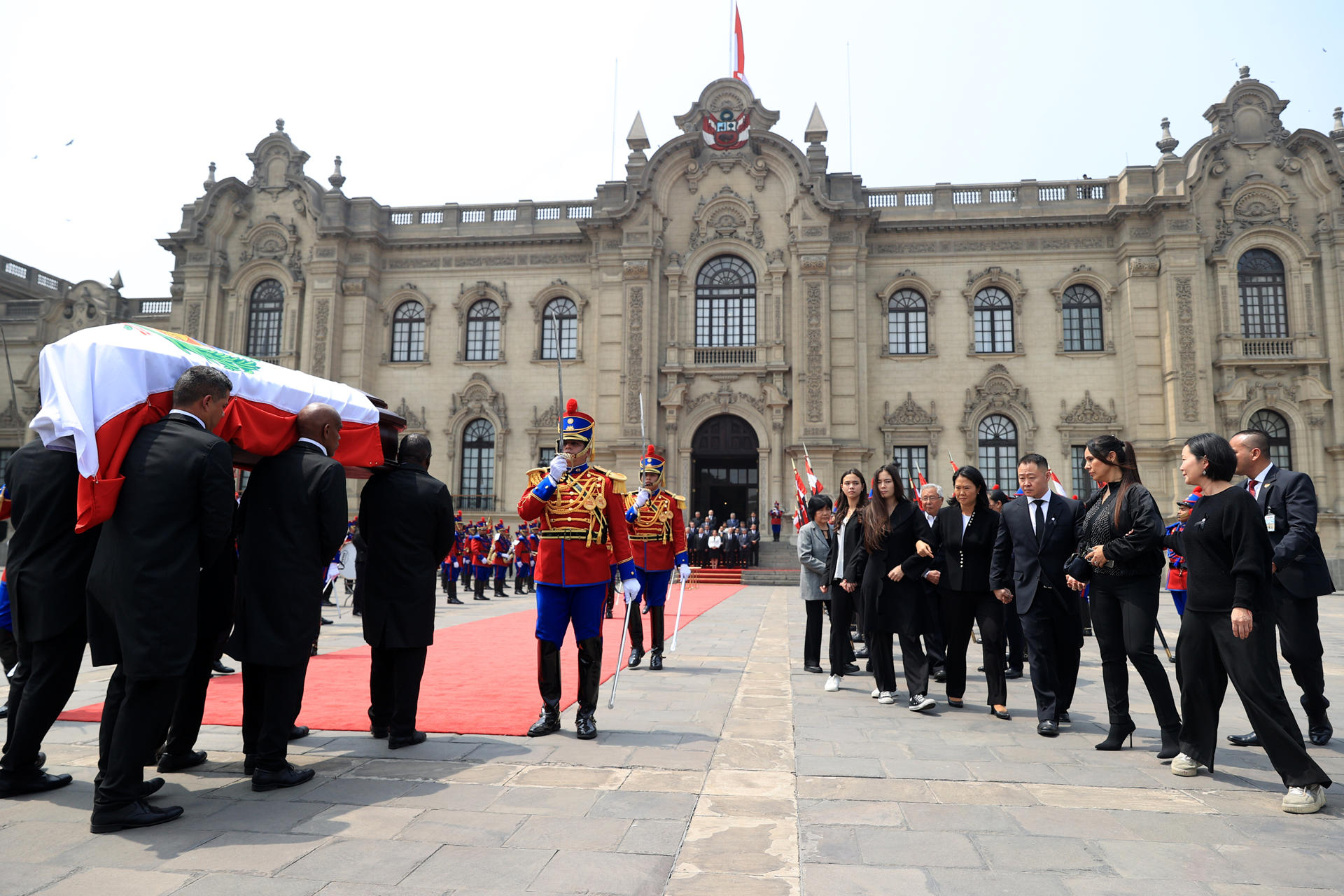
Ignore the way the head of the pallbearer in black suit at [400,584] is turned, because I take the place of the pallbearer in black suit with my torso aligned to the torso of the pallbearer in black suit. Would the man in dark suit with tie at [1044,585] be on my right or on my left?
on my right

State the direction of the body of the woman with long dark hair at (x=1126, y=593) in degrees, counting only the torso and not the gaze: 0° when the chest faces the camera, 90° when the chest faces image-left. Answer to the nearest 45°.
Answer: approximately 45°

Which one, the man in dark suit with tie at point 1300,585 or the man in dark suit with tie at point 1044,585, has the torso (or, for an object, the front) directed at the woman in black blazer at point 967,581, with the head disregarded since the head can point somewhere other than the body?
the man in dark suit with tie at point 1300,585

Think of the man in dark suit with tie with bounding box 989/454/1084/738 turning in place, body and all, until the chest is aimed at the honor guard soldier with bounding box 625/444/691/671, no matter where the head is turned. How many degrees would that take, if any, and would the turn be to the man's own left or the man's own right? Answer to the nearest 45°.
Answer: approximately 90° to the man's own right

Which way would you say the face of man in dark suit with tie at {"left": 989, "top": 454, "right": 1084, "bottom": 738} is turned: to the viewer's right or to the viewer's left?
to the viewer's left

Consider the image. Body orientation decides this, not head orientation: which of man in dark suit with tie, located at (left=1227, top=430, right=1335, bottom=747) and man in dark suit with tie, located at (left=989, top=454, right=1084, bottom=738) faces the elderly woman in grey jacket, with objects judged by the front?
man in dark suit with tie, located at (left=1227, top=430, right=1335, bottom=747)

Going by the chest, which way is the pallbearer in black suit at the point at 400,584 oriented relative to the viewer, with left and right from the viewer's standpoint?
facing away from the viewer and to the right of the viewer

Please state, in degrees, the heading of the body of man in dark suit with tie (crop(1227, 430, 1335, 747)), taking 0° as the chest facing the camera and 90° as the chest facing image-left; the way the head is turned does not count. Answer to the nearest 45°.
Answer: approximately 90°

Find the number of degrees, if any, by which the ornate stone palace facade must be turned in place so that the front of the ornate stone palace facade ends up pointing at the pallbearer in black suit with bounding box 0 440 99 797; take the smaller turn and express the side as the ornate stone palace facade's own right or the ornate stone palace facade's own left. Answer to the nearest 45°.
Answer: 0° — it already faces them

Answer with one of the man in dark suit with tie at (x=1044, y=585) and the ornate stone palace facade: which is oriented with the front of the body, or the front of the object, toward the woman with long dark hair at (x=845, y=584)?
the ornate stone palace facade

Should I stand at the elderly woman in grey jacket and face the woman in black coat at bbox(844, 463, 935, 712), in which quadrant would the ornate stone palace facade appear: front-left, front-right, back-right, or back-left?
back-left

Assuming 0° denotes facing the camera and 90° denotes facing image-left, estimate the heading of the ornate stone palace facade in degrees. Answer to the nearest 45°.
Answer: approximately 0°

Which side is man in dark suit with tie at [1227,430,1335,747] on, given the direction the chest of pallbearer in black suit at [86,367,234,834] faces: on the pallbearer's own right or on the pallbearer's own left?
on the pallbearer's own right
